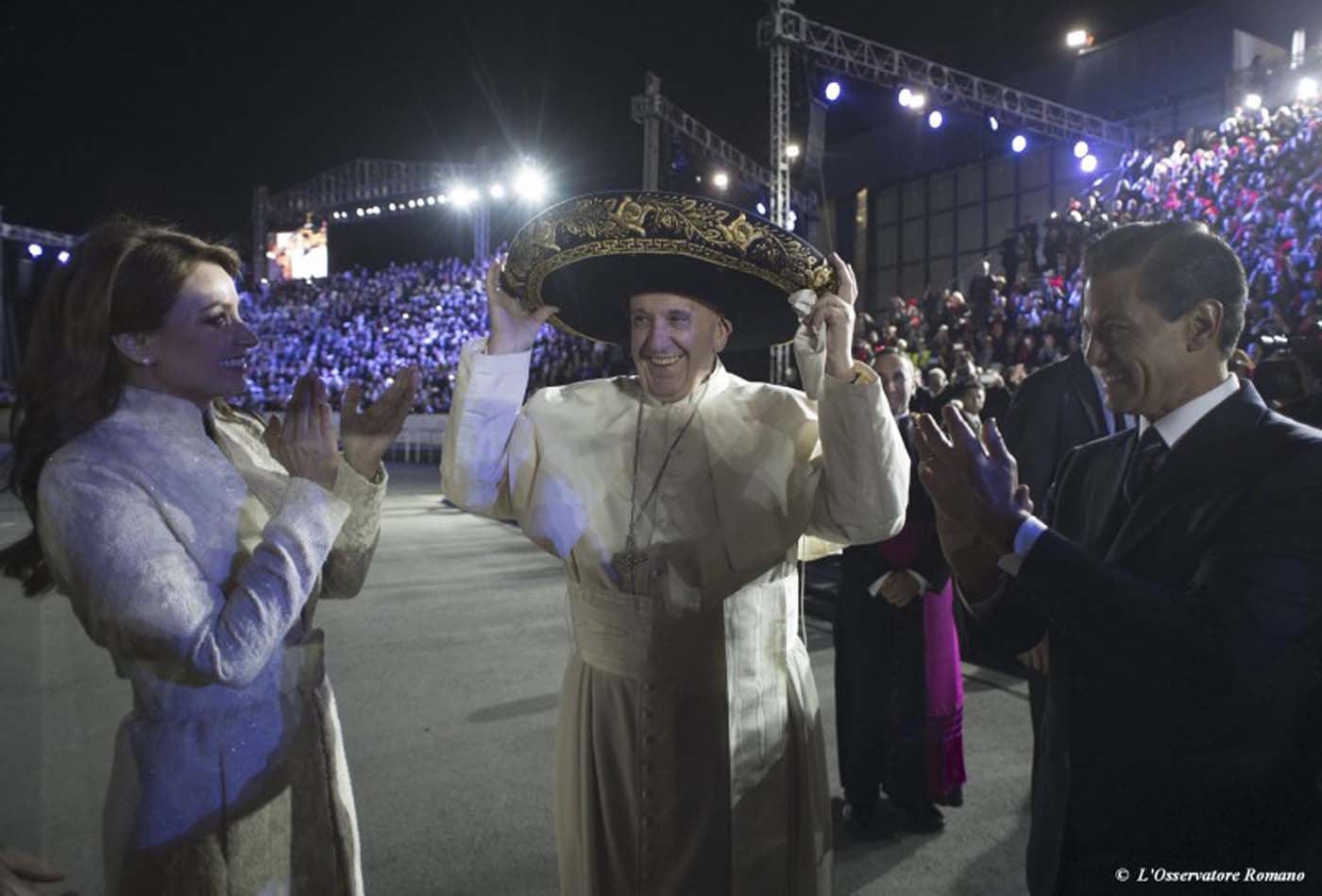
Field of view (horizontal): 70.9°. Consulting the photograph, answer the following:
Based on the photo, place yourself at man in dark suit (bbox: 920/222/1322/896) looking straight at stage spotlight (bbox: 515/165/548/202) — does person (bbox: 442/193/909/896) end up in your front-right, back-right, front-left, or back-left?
front-left

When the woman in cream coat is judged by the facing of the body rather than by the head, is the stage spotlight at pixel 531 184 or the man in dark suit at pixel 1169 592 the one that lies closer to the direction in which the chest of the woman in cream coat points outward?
the man in dark suit

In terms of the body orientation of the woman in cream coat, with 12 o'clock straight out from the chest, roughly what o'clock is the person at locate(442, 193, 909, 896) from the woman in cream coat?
The person is roughly at 12 o'clock from the woman in cream coat.

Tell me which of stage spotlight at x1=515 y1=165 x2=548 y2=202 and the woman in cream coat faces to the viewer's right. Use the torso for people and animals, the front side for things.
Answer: the woman in cream coat

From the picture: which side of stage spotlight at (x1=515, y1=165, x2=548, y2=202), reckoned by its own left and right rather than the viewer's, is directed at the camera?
front

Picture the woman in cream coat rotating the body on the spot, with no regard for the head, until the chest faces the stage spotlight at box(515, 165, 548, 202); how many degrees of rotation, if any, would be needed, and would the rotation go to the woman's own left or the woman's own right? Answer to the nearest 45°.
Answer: approximately 90° to the woman's own left

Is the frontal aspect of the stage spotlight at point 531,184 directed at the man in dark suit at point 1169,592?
yes

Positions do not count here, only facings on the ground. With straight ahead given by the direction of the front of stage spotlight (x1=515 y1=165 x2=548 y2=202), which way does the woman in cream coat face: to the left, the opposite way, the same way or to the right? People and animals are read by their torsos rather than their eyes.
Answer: to the left

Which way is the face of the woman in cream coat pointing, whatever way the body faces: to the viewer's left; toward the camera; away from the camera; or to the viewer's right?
to the viewer's right

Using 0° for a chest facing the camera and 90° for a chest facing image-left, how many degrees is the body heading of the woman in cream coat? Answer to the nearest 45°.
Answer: approximately 270°

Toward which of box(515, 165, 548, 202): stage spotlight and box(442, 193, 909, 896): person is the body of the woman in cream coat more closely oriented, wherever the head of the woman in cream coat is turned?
the person

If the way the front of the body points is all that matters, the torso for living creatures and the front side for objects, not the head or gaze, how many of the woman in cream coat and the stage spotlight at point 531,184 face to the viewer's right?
1

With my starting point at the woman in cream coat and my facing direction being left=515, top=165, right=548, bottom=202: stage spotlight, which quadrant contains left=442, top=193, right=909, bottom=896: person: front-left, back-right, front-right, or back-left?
front-right

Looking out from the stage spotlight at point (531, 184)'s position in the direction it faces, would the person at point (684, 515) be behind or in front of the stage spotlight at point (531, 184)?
in front

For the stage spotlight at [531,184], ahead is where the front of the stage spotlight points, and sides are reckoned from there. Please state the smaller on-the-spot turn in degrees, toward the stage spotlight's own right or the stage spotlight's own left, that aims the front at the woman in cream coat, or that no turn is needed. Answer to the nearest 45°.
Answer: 0° — it already faces them
